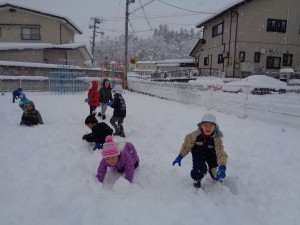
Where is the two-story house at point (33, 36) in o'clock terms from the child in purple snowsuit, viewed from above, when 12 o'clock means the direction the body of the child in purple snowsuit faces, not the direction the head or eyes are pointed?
The two-story house is roughly at 4 o'clock from the child in purple snowsuit.

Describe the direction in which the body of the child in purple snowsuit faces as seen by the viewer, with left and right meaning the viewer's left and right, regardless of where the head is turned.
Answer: facing the viewer and to the left of the viewer

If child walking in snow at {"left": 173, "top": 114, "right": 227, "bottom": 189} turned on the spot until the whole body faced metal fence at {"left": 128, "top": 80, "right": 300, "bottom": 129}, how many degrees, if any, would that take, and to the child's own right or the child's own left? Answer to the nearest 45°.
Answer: approximately 180°

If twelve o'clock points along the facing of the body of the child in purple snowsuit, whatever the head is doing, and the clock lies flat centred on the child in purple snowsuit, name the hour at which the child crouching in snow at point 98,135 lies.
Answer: The child crouching in snow is roughly at 4 o'clock from the child in purple snowsuit.

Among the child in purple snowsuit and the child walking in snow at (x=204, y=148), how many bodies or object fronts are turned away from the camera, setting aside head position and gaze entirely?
0

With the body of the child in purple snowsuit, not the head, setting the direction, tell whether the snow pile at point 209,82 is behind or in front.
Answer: behind

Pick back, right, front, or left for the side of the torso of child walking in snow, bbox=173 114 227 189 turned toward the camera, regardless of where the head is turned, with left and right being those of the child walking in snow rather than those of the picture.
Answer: front

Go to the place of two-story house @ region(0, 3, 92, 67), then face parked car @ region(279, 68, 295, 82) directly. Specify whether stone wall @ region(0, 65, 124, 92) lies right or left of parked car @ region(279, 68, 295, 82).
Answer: right

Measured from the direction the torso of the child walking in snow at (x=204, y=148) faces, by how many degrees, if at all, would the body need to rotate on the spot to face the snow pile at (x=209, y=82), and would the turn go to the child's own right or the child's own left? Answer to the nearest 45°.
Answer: approximately 180°

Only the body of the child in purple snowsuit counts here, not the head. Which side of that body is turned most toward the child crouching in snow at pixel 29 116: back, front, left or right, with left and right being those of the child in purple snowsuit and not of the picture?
right

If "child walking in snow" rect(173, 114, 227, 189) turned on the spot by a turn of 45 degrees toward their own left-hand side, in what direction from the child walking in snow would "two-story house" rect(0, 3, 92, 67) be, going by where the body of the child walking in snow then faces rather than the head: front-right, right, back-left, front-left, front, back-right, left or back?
back
